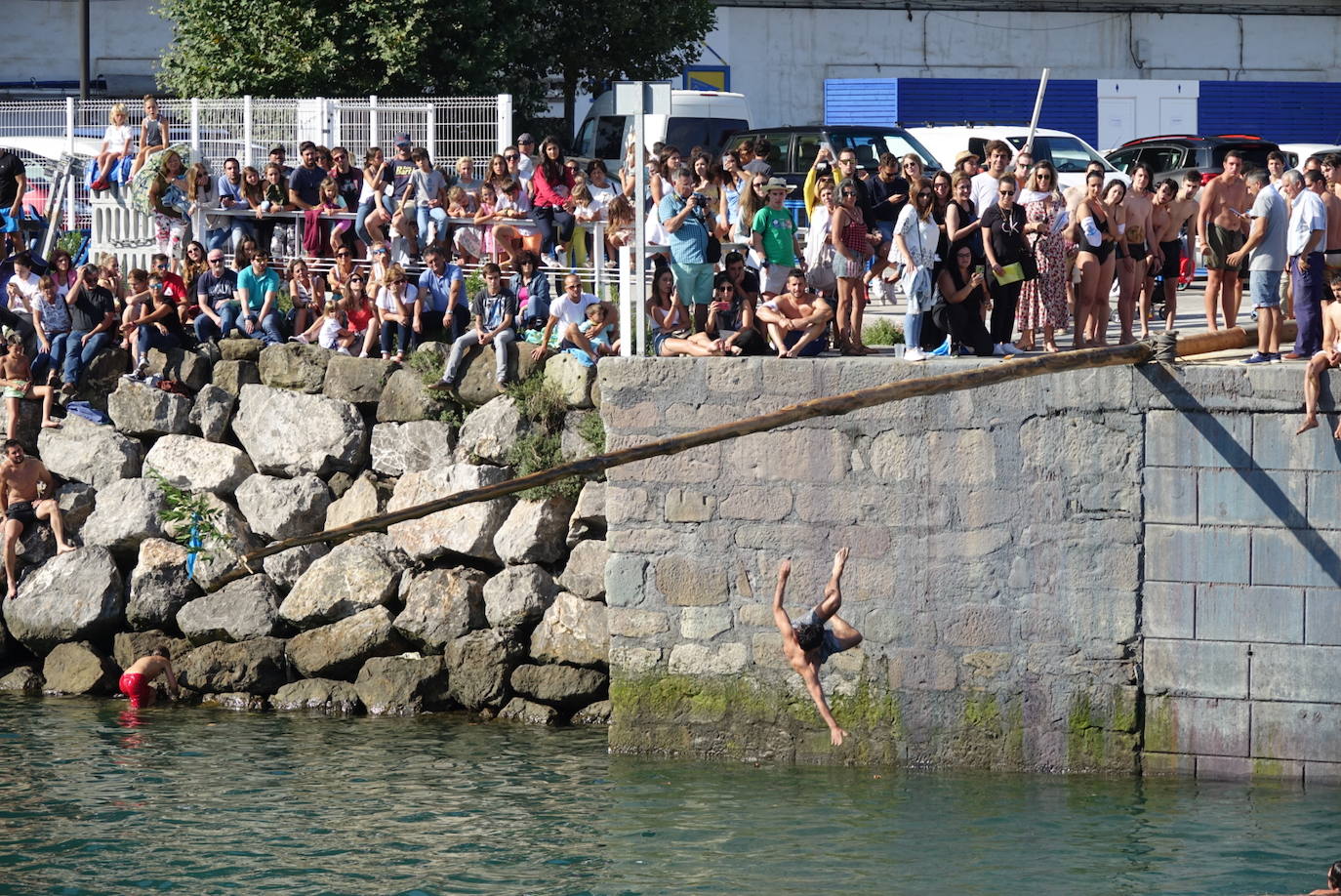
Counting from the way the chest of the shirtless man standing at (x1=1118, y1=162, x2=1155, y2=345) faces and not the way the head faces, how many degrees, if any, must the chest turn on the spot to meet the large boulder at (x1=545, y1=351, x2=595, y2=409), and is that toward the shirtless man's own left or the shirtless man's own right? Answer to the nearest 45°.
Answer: approximately 90° to the shirtless man's own right

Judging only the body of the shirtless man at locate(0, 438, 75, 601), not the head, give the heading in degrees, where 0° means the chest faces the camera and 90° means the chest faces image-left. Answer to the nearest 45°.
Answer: approximately 315°

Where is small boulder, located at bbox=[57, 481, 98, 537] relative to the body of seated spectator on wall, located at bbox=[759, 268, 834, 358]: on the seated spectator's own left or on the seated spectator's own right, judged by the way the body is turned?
on the seated spectator's own right

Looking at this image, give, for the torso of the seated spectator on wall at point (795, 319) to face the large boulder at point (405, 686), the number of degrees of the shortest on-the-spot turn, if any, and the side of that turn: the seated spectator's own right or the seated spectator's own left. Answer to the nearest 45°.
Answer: approximately 90° to the seated spectator's own right

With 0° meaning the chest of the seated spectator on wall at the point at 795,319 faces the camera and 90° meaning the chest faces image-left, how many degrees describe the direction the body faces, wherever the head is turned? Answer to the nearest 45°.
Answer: approximately 0°

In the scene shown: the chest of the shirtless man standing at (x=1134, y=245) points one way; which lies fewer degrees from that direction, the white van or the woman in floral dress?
the woman in floral dress

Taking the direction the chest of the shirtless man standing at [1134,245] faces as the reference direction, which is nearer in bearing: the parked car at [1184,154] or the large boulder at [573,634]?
the large boulder

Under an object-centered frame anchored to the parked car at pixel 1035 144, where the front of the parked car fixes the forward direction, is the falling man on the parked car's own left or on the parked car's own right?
on the parked car's own right

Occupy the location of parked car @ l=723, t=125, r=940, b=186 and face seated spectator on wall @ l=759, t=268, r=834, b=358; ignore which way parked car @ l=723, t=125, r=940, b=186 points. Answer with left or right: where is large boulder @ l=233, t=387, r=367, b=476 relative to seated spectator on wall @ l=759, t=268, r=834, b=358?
right
